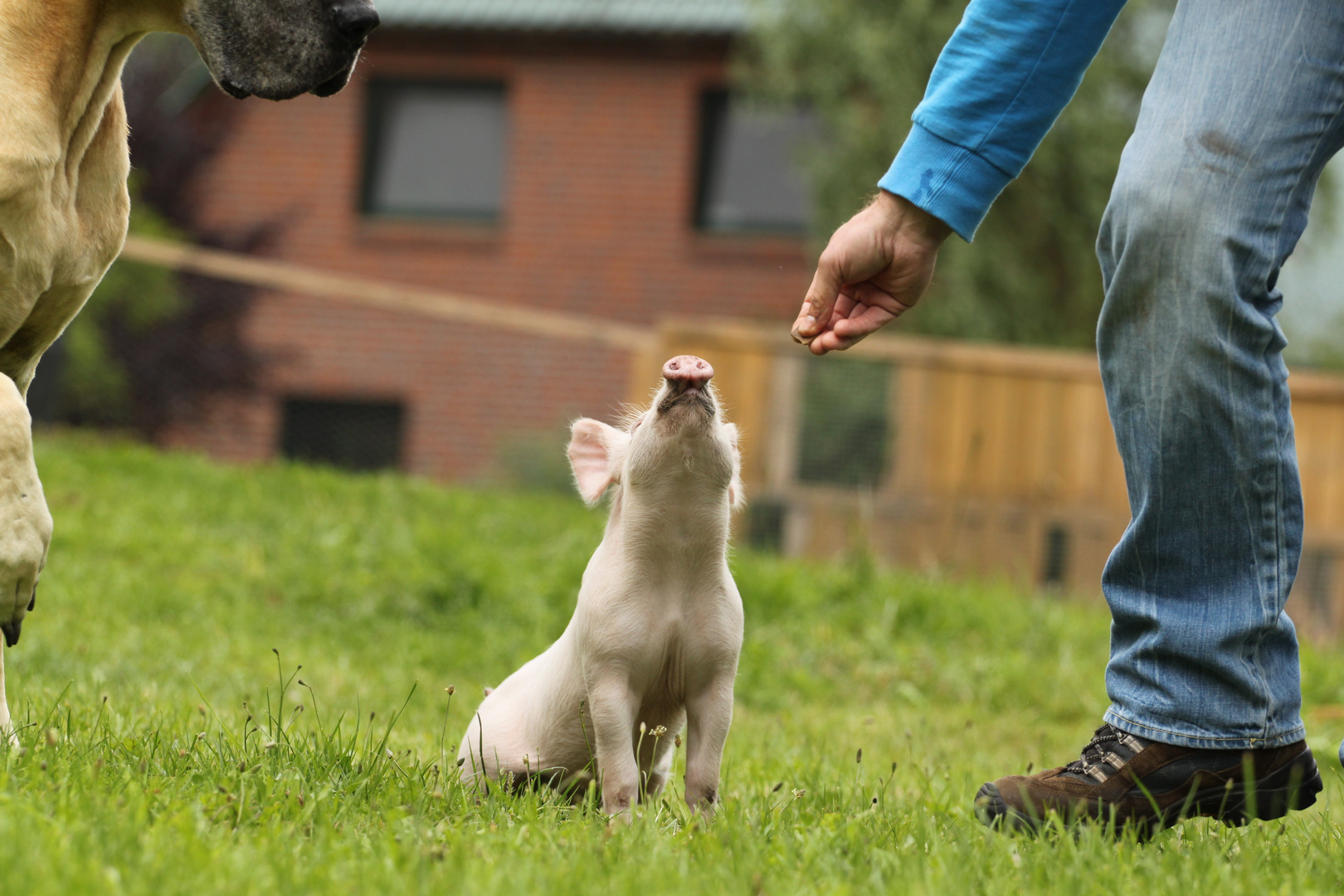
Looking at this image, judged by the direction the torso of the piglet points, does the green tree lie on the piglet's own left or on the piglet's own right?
on the piglet's own left

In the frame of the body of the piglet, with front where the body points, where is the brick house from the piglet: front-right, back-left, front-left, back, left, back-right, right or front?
back-left

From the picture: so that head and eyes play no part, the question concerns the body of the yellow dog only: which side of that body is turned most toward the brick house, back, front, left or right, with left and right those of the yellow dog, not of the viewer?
left

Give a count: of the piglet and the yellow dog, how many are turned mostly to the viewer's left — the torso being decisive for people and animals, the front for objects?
0

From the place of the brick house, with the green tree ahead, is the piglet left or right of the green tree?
right

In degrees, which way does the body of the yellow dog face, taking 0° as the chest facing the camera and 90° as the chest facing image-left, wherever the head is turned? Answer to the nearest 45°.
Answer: approximately 270°

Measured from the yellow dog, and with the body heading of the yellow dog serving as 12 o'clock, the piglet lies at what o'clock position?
The piglet is roughly at 1 o'clock from the yellow dog.

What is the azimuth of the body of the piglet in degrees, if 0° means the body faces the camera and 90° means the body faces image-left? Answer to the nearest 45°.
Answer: approximately 315°
